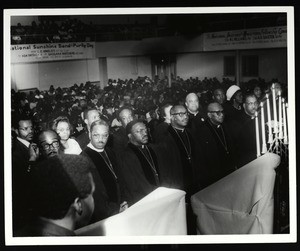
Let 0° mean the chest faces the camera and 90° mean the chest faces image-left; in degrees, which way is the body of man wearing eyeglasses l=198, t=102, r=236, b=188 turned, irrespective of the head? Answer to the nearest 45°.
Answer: approximately 315°

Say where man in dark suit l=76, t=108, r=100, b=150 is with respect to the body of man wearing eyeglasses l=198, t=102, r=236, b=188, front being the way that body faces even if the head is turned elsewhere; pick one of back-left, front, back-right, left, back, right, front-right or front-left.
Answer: back-right

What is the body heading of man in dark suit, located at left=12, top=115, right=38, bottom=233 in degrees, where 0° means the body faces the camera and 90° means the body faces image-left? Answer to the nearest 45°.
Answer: approximately 315°

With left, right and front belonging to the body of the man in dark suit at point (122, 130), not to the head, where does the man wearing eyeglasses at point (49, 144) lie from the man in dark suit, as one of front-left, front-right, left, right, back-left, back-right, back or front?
back-right

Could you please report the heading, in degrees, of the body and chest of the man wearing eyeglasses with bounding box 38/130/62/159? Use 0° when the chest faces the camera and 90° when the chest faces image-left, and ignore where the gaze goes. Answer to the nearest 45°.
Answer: approximately 315°
